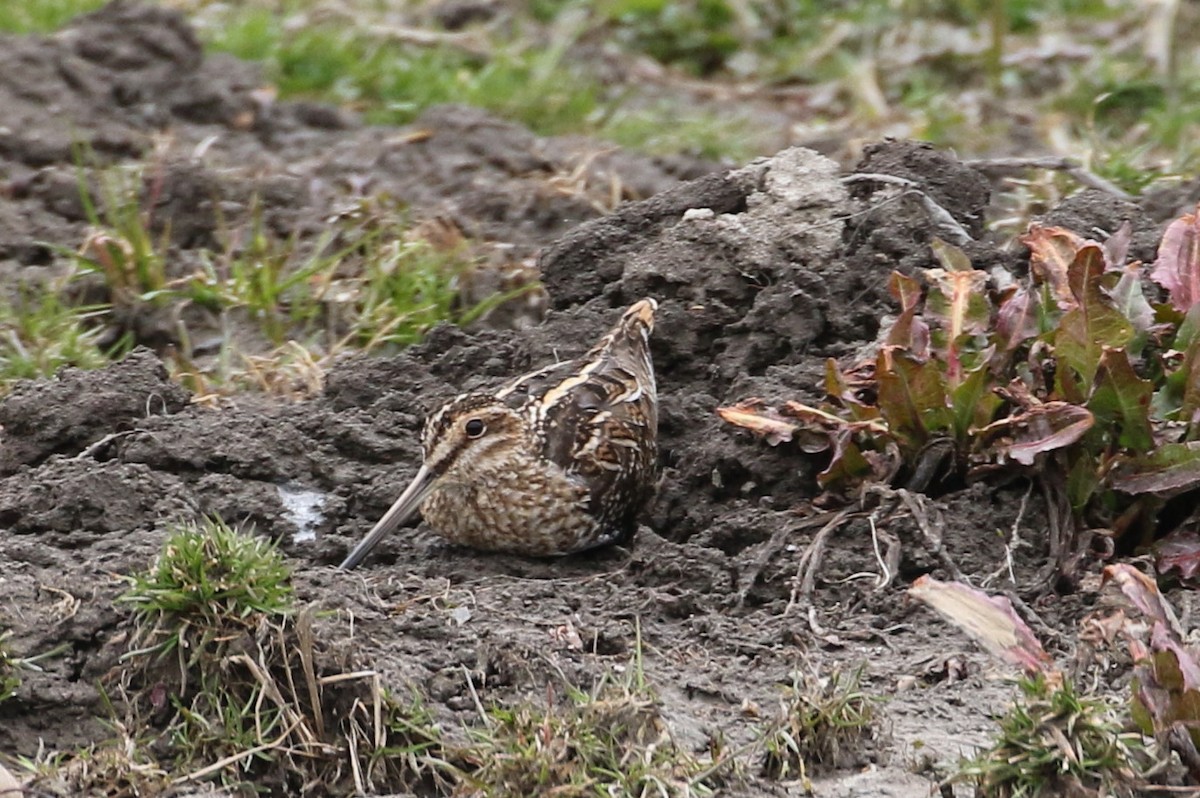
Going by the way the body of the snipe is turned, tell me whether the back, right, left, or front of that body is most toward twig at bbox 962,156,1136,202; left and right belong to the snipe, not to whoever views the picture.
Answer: back

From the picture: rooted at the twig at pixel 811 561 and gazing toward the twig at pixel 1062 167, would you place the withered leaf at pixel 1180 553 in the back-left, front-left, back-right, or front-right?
front-right

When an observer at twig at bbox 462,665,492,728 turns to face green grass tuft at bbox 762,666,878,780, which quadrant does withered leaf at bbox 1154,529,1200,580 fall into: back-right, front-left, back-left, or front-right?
front-left

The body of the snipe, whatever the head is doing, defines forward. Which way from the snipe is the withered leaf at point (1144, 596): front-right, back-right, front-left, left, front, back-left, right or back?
left

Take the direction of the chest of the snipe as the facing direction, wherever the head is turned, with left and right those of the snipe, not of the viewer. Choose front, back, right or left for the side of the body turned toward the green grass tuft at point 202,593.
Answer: front

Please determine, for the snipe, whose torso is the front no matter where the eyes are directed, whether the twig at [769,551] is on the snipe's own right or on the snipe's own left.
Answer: on the snipe's own left

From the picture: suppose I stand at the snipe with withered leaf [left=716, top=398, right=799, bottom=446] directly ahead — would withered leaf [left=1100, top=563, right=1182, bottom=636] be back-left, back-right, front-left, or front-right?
front-right

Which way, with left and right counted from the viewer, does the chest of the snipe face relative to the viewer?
facing the viewer and to the left of the viewer

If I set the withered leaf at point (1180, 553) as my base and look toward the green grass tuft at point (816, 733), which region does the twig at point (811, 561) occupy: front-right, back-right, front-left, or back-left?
front-right

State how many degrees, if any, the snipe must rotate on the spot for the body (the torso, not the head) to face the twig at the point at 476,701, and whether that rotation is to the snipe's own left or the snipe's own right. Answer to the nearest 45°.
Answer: approximately 45° to the snipe's own left

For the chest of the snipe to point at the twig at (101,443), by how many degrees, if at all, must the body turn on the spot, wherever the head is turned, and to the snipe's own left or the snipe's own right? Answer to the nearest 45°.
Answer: approximately 45° to the snipe's own right

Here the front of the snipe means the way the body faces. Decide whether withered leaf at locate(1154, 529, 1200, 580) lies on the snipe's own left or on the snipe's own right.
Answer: on the snipe's own left
